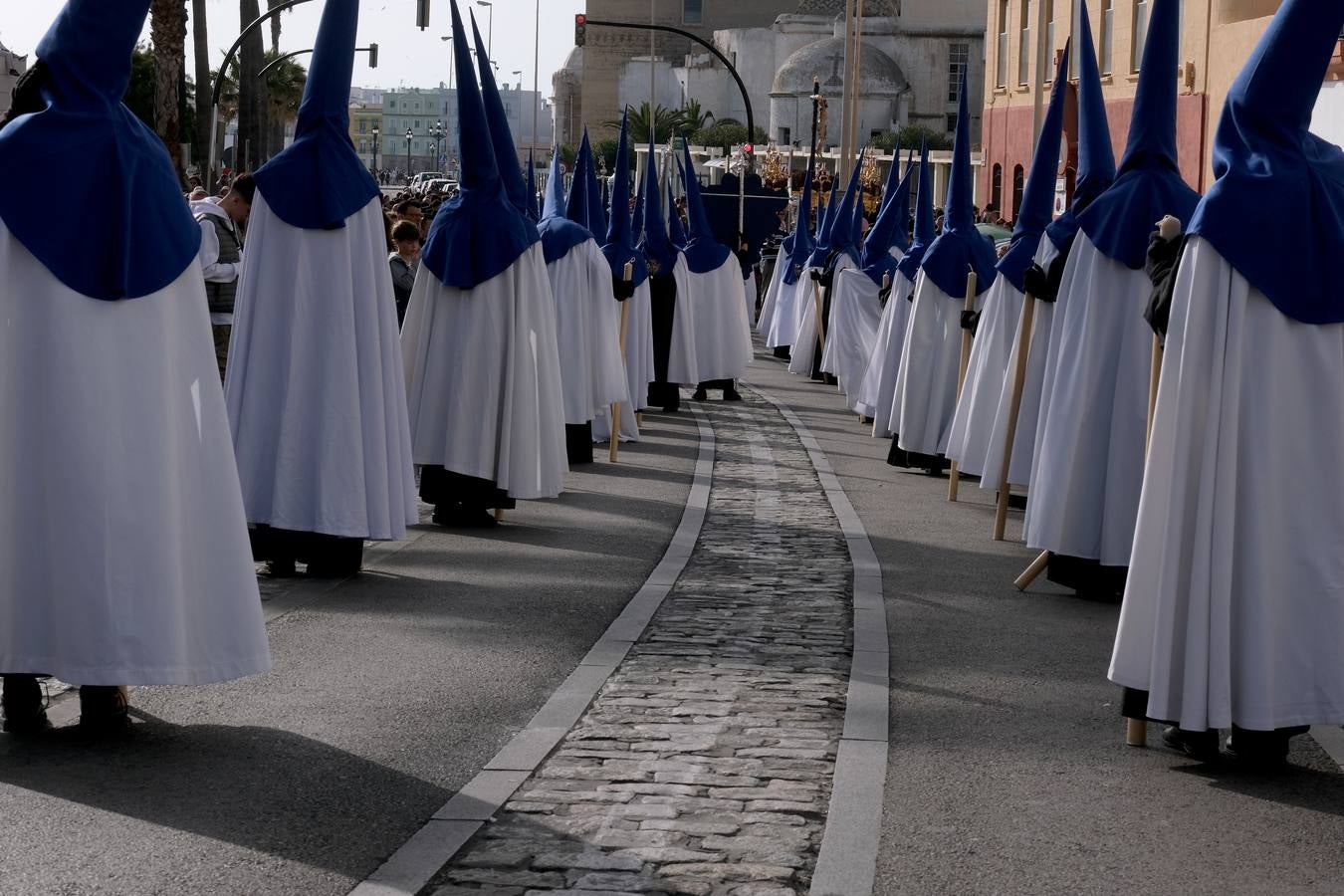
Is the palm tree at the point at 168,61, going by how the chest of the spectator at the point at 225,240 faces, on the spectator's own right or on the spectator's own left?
on the spectator's own left

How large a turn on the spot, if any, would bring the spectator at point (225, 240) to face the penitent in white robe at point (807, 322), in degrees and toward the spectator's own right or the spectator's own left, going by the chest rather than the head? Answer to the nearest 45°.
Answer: approximately 45° to the spectator's own left

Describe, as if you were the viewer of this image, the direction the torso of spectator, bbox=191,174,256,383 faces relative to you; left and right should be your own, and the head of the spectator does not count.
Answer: facing to the right of the viewer

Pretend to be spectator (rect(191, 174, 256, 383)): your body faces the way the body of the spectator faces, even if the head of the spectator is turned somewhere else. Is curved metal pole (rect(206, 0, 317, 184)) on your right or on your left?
on your left

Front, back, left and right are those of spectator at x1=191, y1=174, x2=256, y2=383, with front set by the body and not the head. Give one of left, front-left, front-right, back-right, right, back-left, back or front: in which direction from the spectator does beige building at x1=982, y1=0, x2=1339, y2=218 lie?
front-left
